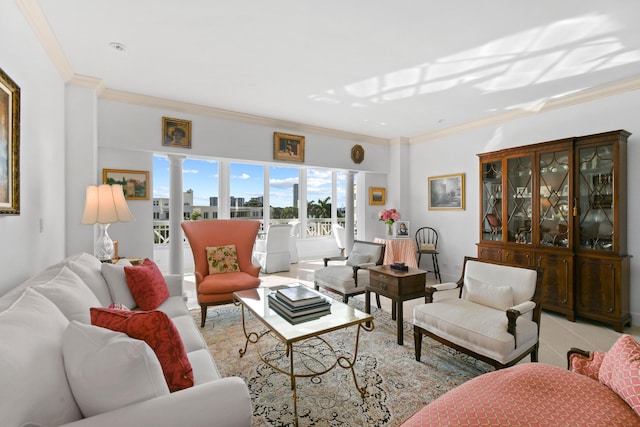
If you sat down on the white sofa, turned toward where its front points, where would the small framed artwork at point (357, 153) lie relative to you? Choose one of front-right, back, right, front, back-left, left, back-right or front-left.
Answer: front-left

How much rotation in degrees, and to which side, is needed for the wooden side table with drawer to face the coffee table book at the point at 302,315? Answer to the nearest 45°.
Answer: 0° — it already faces it

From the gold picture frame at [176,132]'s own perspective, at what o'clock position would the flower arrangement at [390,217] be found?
The flower arrangement is roughly at 9 o'clock from the gold picture frame.

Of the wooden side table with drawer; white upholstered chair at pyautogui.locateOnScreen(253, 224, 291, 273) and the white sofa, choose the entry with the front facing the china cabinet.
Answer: the white sofa

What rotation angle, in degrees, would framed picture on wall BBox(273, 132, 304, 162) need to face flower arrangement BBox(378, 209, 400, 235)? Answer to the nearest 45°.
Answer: approximately 45° to its left

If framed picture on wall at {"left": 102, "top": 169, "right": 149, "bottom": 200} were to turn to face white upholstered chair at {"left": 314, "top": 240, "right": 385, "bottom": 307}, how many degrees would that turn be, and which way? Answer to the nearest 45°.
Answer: approximately 45° to its left

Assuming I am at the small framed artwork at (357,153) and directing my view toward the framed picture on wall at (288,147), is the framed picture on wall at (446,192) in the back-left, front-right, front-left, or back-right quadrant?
back-left

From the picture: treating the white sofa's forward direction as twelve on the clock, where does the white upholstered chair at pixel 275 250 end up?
The white upholstered chair is roughly at 10 o'clock from the white sofa.

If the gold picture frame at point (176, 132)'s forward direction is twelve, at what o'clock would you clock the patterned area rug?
The patterned area rug is roughly at 11 o'clock from the gold picture frame.

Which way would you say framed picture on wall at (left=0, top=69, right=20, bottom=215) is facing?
to the viewer's right

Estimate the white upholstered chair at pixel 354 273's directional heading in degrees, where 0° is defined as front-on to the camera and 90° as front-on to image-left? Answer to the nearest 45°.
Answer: approximately 45°
